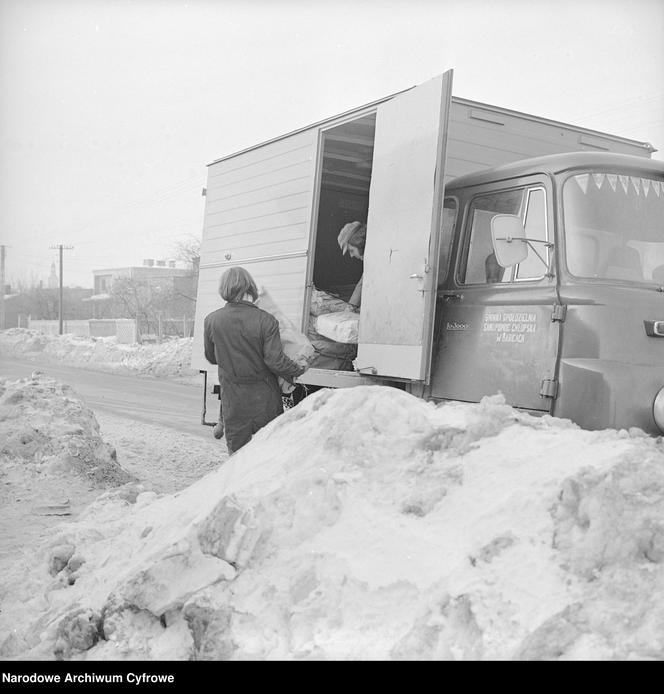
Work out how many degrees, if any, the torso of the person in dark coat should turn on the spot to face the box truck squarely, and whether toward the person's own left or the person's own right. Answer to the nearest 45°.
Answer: approximately 45° to the person's own right

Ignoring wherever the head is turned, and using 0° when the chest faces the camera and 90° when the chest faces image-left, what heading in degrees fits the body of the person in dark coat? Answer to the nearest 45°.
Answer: approximately 225°

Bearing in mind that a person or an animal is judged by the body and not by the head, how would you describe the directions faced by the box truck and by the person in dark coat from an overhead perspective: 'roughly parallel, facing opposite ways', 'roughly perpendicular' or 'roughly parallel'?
roughly perpendicular

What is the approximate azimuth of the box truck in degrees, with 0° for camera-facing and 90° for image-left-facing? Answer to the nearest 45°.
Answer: approximately 315°

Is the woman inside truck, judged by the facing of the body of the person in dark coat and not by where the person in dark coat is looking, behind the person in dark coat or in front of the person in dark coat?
in front
